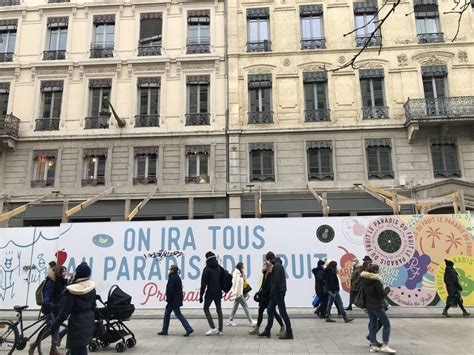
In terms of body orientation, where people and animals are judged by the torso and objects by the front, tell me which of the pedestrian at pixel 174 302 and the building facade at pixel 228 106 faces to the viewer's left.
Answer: the pedestrian

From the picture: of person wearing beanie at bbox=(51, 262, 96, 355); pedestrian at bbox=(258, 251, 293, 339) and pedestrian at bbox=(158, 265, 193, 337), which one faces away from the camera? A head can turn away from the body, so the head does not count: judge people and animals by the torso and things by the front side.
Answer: the person wearing beanie

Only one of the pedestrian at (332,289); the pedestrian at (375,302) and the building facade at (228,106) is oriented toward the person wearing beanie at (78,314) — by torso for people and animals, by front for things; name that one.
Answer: the building facade

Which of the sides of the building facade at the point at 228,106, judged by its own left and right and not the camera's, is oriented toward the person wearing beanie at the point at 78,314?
front

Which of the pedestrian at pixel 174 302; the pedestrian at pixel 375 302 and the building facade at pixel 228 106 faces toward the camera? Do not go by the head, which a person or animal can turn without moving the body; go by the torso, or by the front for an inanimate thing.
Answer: the building facade

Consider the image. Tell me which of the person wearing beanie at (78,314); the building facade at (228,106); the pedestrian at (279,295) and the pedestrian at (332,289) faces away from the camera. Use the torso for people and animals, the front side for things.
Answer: the person wearing beanie

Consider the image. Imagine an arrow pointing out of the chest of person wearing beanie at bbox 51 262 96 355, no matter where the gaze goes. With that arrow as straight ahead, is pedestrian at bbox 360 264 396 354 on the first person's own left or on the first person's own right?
on the first person's own right

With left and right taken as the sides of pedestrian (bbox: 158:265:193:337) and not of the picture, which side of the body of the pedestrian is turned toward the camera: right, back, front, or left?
left

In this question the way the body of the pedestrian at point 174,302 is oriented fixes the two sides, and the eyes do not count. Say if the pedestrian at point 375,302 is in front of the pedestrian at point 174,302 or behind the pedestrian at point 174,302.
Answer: behind

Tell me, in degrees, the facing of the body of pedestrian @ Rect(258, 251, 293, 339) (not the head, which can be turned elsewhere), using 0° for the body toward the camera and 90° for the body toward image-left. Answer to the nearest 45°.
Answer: approximately 90°

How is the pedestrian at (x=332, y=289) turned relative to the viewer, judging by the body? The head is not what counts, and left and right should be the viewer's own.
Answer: facing to the right of the viewer

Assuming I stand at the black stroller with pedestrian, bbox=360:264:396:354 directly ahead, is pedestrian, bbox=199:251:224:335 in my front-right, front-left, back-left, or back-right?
front-left

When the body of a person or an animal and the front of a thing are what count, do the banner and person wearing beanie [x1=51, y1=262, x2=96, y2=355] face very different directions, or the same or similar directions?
very different directions
